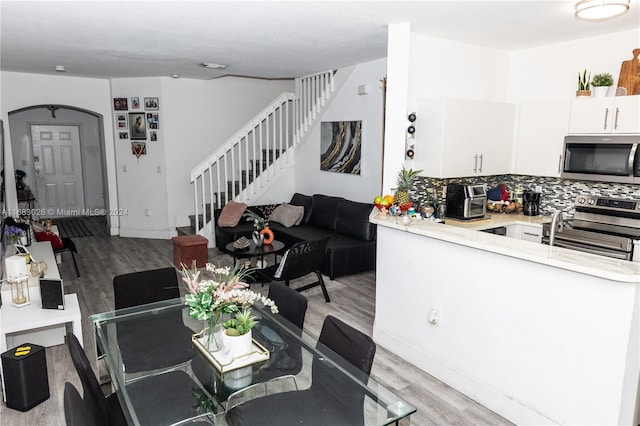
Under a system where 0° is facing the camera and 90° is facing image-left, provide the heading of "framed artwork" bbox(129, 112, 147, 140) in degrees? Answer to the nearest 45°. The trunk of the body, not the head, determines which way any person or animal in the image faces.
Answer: approximately 0°

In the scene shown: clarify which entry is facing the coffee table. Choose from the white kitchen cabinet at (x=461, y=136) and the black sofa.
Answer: the black sofa

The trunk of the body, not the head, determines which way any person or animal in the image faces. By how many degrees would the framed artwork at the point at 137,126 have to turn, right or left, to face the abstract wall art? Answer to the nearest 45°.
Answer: approximately 45° to its left

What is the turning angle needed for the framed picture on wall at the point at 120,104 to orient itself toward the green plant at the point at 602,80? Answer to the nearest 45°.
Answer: approximately 45° to its left

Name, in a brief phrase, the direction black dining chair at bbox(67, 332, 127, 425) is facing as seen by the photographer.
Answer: facing to the right of the viewer

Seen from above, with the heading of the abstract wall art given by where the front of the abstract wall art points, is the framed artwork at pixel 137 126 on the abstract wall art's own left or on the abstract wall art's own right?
on the abstract wall art's own right

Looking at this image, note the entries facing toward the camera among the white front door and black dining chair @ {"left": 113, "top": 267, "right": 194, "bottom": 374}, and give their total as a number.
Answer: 2
